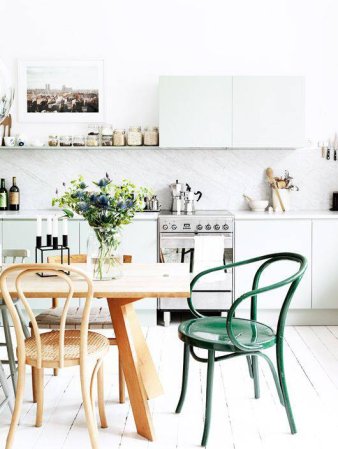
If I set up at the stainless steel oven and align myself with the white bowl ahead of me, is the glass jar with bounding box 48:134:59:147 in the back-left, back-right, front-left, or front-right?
back-left

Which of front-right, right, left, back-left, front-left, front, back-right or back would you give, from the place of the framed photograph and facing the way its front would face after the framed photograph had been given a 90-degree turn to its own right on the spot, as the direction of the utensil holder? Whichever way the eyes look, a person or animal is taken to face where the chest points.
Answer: back

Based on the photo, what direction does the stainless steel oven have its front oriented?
toward the camera

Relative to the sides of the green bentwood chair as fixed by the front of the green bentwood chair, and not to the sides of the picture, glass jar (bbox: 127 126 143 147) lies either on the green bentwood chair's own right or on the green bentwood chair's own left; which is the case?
on the green bentwood chair's own right

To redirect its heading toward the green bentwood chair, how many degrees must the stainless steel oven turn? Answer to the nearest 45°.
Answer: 0° — it already faces it

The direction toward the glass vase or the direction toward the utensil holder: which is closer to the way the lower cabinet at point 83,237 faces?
the glass vase

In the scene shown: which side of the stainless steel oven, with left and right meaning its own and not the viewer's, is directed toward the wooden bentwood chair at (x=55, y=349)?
front

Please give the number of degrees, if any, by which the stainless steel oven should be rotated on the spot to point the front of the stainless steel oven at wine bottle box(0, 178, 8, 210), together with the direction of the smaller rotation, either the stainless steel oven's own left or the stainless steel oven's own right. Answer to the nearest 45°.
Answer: approximately 90° to the stainless steel oven's own right

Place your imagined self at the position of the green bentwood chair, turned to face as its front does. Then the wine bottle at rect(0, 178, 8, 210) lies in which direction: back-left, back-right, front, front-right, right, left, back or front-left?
right

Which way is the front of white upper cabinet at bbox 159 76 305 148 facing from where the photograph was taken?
facing the viewer

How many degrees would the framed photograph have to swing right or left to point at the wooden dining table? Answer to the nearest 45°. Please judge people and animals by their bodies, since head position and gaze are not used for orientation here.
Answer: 0° — it already faces it

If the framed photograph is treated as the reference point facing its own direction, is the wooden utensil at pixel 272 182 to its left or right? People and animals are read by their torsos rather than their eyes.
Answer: on its left

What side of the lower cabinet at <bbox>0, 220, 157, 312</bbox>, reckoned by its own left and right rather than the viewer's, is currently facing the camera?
front
